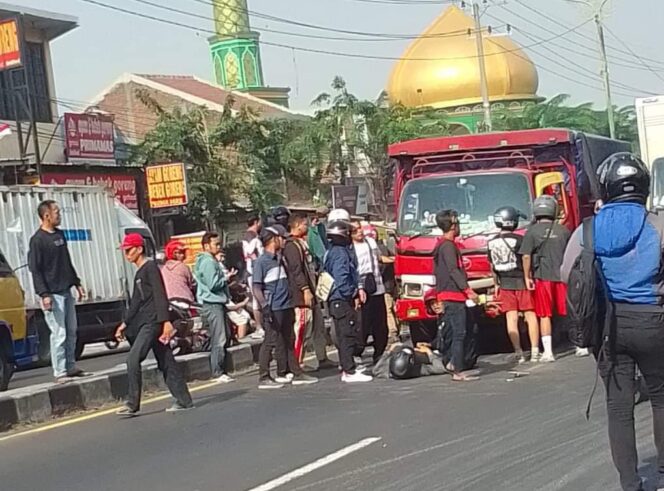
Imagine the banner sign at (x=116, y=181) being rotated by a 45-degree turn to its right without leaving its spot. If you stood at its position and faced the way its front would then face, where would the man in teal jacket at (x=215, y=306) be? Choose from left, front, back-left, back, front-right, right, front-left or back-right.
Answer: front-left

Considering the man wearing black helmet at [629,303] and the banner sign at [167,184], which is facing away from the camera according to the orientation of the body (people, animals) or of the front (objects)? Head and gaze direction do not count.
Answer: the man wearing black helmet

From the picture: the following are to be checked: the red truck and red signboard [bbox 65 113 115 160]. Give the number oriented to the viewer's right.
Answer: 0

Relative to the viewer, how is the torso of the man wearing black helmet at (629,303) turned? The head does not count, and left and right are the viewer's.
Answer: facing away from the viewer

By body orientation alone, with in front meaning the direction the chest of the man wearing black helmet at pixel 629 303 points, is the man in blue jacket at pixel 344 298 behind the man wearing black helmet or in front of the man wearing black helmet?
in front

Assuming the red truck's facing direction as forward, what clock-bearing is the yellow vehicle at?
The yellow vehicle is roughly at 1 o'clock from the red truck.

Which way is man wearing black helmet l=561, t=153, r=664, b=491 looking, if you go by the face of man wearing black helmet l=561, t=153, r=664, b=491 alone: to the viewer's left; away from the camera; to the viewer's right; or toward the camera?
away from the camera

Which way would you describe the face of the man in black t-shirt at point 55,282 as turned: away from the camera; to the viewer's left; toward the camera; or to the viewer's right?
to the viewer's right

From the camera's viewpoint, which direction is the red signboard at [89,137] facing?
toward the camera

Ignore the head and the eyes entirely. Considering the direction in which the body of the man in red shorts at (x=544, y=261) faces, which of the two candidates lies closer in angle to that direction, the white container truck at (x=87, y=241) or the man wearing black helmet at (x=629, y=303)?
the white container truck
